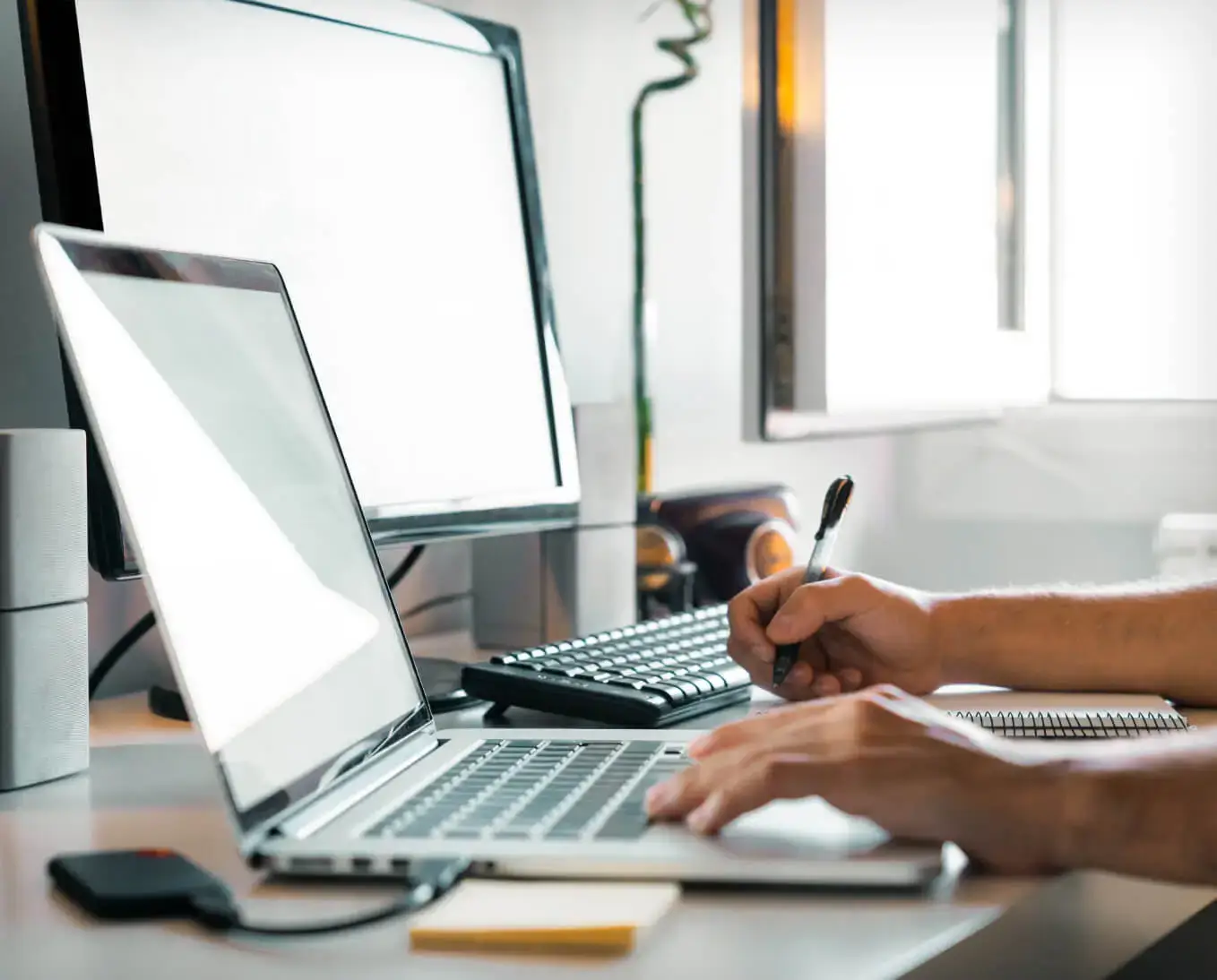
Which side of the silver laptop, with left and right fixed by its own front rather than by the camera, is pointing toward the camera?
right

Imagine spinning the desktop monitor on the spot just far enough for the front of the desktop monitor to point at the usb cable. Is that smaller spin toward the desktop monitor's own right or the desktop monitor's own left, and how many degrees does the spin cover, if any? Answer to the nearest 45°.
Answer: approximately 45° to the desktop monitor's own right

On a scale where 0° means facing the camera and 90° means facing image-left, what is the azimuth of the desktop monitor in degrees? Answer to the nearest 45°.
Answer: approximately 315°

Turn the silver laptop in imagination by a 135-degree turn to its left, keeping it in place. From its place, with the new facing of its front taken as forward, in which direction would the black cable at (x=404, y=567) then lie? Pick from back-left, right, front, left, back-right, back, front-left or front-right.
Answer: front-right

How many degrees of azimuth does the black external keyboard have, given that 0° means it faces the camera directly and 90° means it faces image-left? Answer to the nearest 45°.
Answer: approximately 315°
